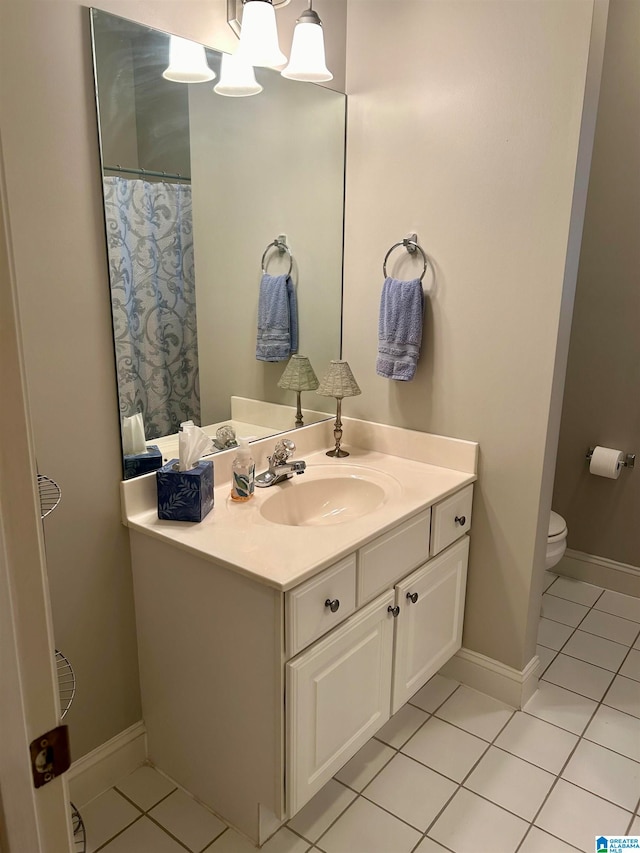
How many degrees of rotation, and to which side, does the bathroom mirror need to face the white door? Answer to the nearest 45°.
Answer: approximately 45° to its right

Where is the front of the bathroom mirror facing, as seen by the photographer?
facing the viewer and to the right of the viewer

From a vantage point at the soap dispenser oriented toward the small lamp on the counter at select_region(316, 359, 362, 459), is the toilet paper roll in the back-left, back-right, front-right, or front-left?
front-right
